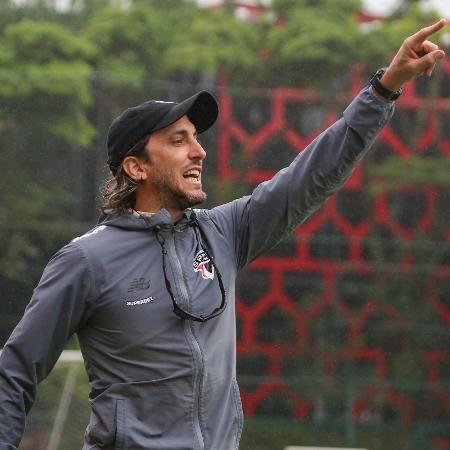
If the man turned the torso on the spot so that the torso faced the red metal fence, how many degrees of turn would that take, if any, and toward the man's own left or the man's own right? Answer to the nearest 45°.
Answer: approximately 135° to the man's own left

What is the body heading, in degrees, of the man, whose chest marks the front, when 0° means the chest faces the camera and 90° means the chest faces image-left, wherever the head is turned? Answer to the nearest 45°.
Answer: approximately 315°
